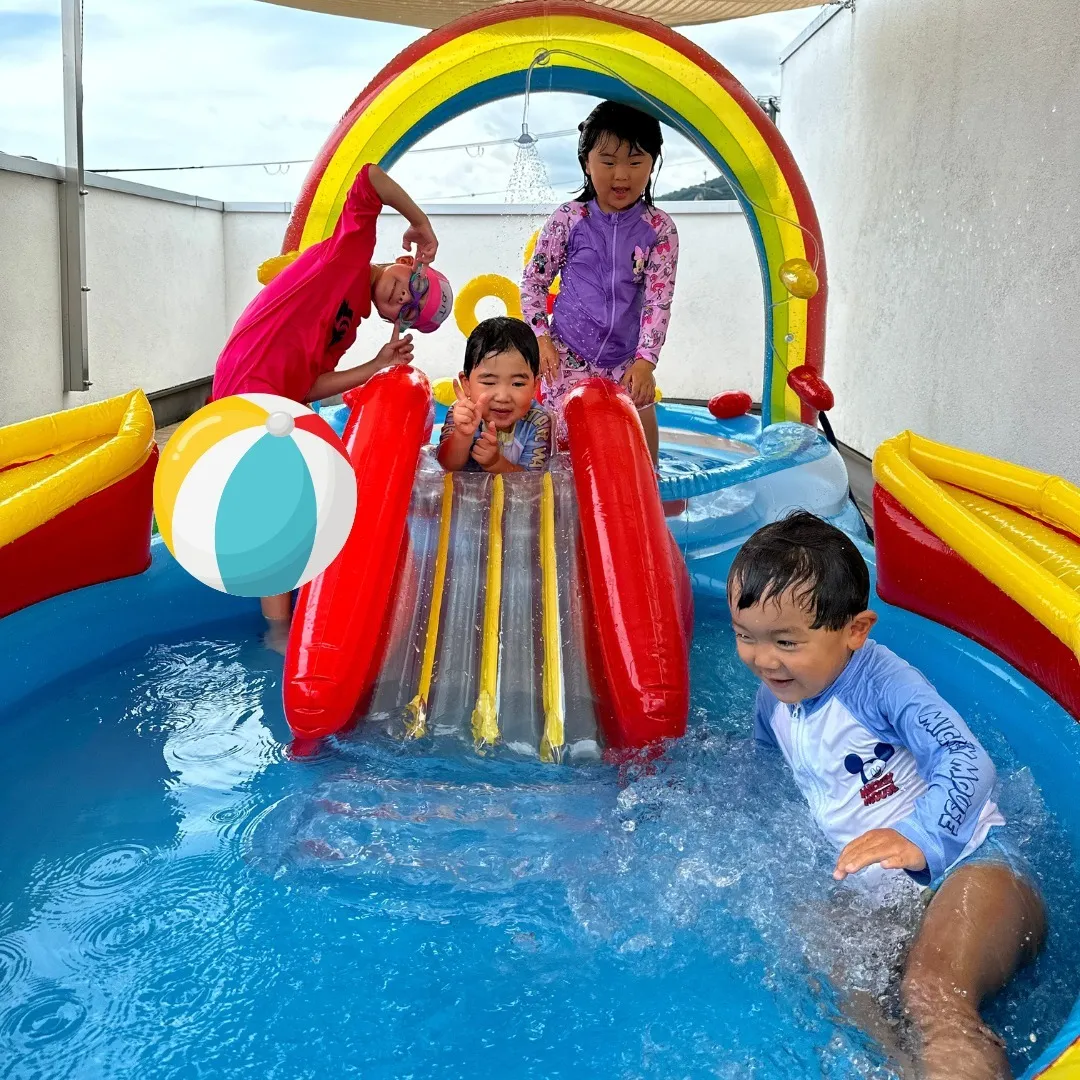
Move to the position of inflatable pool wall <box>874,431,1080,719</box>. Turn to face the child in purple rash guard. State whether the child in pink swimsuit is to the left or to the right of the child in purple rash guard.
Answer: left

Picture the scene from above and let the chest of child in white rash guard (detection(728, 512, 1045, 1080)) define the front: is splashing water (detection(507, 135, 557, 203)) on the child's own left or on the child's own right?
on the child's own right

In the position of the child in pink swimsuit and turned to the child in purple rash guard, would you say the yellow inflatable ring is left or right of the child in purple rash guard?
left

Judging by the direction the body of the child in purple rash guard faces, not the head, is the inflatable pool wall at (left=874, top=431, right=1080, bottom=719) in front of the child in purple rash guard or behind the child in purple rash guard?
in front

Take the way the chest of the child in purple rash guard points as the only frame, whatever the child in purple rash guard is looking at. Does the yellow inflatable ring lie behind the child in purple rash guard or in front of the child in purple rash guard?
behind

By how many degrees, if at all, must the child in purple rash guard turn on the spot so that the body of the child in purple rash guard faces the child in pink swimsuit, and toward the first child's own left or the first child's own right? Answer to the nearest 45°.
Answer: approximately 45° to the first child's own right
